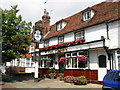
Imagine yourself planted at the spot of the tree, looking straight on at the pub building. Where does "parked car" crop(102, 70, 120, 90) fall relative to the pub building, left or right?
right

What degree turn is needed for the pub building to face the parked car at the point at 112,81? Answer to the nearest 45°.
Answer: approximately 45° to its left
